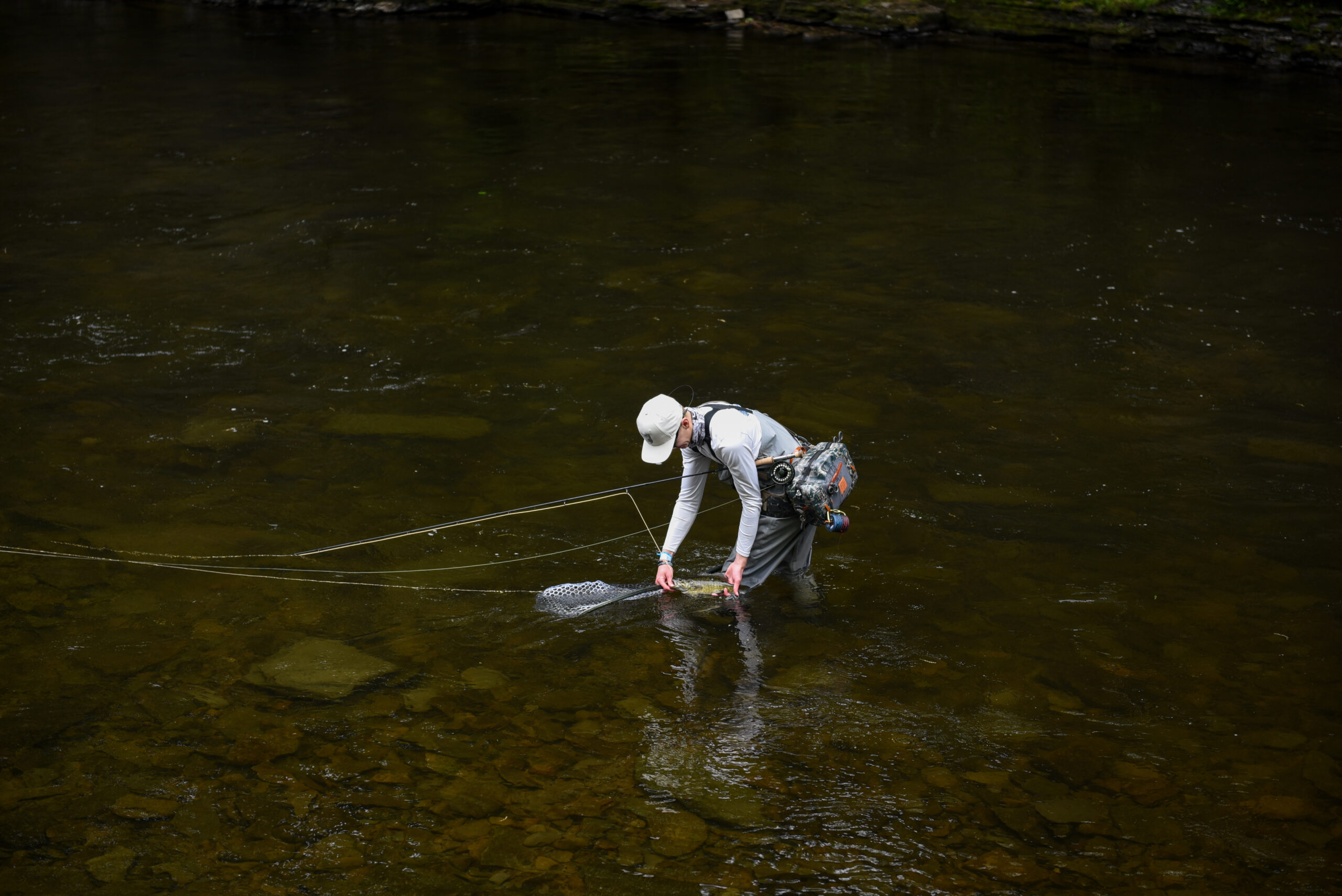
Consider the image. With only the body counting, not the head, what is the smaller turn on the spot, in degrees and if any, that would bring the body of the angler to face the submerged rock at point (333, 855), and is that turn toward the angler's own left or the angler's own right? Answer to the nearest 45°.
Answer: approximately 45° to the angler's own left

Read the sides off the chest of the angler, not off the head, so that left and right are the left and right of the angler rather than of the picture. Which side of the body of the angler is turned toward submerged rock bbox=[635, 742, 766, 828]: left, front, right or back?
left

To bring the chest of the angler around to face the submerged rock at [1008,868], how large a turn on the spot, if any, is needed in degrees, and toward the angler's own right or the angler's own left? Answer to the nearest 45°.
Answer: approximately 135° to the angler's own left

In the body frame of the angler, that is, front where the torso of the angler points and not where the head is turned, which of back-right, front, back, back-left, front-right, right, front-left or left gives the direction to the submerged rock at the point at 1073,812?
back-left

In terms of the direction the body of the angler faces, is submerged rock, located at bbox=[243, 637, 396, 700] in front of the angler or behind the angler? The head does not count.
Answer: in front

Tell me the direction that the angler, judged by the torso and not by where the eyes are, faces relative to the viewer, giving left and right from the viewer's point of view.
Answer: facing to the left of the viewer

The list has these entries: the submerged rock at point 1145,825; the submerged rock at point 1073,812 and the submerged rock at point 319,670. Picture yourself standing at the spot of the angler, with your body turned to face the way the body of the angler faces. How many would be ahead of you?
1

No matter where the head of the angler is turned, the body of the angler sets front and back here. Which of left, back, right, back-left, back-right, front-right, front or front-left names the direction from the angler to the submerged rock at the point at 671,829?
left

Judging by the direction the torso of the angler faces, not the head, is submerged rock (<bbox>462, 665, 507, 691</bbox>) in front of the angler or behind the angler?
in front
